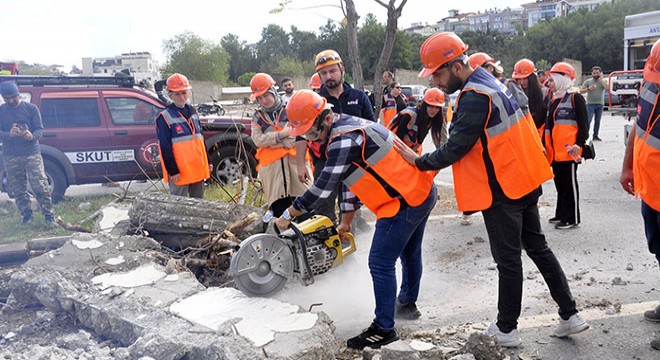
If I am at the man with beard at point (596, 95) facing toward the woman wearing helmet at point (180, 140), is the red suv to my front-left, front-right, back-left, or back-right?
front-right

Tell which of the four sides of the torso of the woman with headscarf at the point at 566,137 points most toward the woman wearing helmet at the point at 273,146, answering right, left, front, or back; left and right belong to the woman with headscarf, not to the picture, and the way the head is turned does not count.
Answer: front

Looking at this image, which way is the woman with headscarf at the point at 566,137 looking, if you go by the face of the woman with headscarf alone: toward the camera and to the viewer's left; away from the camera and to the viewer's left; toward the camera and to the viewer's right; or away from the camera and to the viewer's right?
toward the camera and to the viewer's left

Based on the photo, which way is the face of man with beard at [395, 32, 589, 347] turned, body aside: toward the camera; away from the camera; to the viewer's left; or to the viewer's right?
to the viewer's left

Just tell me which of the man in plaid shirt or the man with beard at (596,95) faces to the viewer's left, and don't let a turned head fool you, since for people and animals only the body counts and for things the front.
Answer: the man in plaid shirt

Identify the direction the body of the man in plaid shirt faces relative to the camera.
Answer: to the viewer's left

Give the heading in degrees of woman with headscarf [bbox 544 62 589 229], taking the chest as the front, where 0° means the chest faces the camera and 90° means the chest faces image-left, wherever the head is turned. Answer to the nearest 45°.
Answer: approximately 45°

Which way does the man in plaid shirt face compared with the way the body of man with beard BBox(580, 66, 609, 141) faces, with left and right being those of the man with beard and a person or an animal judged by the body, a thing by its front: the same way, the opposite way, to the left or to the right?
to the right

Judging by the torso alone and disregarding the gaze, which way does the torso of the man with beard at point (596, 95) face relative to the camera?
toward the camera

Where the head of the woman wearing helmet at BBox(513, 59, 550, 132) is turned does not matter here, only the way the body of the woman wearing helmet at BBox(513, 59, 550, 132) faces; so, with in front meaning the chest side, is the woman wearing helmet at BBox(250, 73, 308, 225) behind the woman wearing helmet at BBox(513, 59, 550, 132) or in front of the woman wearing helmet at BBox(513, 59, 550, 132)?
in front

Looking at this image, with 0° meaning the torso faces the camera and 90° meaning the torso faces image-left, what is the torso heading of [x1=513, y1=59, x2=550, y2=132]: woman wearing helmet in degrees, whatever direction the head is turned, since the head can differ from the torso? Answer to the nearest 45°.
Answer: approximately 45°

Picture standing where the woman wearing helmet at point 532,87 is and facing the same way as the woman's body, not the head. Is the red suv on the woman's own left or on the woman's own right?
on the woman's own right

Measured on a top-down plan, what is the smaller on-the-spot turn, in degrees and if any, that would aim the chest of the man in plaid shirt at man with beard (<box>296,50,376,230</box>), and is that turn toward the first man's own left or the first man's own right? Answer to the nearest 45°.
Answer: approximately 90° to the first man's own right

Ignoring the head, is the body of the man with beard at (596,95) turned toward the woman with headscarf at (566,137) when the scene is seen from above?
yes

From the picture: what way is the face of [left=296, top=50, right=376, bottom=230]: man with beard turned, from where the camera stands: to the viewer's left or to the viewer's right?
to the viewer's left
